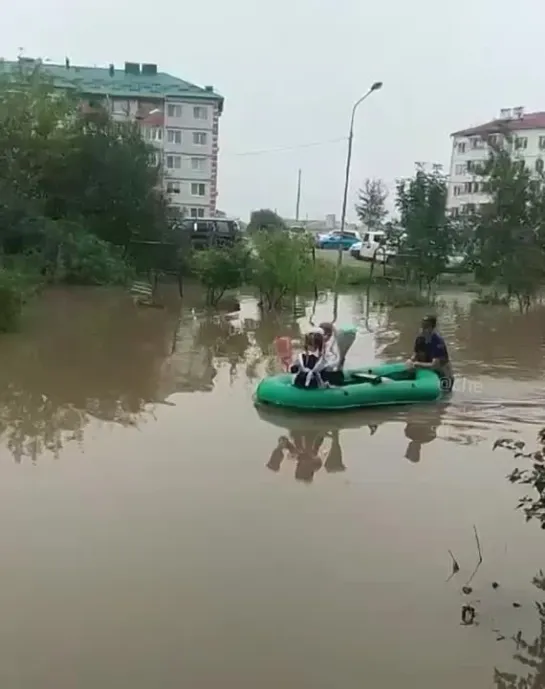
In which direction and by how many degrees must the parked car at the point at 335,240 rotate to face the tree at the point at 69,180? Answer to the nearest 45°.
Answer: approximately 45° to its left

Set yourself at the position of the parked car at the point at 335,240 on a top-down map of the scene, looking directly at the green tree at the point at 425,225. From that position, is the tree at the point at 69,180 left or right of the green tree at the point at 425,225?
right

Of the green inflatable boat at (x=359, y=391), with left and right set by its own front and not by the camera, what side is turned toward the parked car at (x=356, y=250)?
right

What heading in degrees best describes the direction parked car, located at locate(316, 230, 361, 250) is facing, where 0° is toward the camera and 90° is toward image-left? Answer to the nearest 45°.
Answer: approximately 90°

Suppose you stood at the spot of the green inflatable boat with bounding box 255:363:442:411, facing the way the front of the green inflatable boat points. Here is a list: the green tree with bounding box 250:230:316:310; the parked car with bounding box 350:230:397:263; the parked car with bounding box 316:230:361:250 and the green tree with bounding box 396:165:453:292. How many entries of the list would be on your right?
4

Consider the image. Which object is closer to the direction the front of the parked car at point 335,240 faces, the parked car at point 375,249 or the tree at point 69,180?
the tree

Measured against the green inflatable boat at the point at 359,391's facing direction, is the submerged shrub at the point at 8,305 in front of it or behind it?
in front

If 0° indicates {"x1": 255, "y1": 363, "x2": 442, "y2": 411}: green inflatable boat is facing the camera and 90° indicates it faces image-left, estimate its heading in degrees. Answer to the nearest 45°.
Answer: approximately 90°

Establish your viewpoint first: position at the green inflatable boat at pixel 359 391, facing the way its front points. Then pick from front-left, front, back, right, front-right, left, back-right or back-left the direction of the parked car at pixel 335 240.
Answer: right

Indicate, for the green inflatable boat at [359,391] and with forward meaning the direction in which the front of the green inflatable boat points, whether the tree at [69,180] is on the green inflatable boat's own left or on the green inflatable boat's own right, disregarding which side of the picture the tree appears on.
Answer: on the green inflatable boat's own right

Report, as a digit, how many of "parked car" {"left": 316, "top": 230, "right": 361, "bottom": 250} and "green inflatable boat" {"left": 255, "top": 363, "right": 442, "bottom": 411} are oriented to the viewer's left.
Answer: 2
